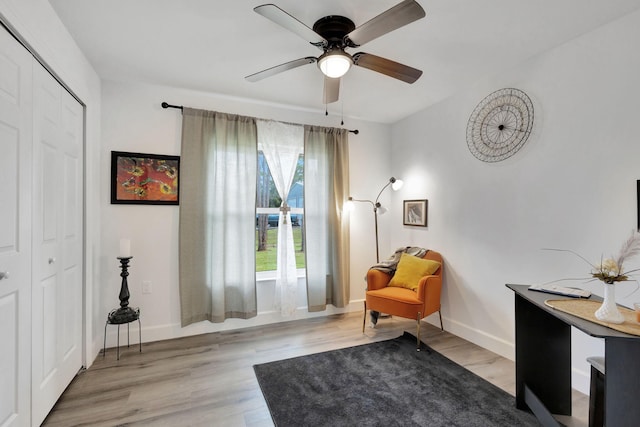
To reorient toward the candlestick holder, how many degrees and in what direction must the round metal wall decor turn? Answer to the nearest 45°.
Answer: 0° — it already faces it

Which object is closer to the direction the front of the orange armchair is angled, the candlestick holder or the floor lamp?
the candlestick holder

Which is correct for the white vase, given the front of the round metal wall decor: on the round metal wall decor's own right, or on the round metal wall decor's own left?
on the round metal wall decor's own left

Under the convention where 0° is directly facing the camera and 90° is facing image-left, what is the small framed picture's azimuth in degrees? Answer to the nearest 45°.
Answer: approximately 45°

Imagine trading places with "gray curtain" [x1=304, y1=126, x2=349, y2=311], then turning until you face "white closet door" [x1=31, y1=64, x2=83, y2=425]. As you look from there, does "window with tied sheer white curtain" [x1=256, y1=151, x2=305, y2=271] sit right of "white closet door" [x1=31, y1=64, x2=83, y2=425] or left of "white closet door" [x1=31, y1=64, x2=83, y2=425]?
right

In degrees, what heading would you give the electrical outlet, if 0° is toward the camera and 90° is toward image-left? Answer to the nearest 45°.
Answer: approximately 0°

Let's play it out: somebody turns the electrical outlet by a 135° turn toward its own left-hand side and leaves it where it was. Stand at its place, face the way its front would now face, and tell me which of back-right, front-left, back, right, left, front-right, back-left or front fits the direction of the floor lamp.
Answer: front-right

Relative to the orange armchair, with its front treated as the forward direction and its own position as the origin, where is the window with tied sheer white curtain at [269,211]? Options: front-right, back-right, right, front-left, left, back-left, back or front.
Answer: front-right

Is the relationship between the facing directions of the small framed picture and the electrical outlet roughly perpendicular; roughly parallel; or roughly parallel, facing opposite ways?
roughly perpendicular

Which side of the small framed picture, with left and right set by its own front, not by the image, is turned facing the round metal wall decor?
left

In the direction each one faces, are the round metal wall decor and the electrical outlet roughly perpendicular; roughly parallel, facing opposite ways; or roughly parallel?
roughly perpendicular

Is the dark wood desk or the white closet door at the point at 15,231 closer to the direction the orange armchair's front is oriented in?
the white closet door
